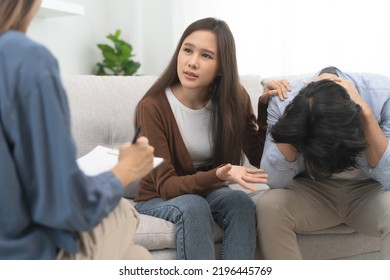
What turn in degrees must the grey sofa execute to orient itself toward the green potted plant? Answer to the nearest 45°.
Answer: approximately 180°

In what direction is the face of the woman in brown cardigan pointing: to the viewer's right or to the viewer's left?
to the viewer's left

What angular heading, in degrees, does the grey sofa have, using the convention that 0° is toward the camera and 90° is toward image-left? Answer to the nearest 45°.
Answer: approximately 0°
